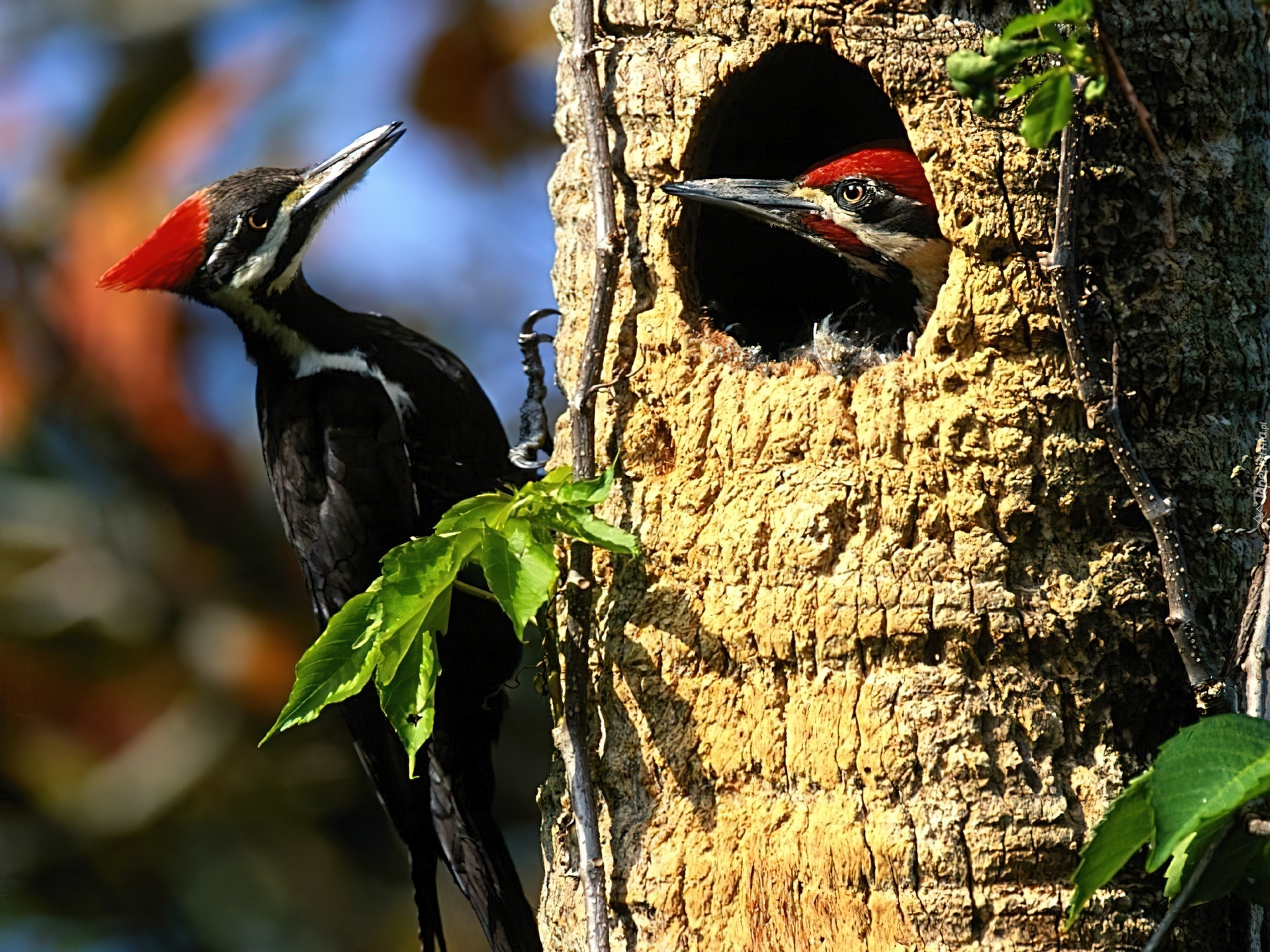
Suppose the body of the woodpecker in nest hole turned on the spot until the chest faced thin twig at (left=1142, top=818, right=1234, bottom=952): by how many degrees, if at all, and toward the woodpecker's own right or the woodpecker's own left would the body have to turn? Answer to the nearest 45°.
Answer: approximately 90° to the woodpecker's own left

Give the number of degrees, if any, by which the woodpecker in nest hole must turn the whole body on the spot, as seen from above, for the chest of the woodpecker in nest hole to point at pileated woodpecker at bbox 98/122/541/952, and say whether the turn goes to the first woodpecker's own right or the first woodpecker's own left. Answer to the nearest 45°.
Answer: approximately 45° to the first woodpecker's own right

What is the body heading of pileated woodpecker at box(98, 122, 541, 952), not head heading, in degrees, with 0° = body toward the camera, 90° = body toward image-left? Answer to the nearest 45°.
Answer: approximately 270°

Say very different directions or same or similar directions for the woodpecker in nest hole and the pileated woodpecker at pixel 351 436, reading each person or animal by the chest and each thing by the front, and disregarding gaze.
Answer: very different directions

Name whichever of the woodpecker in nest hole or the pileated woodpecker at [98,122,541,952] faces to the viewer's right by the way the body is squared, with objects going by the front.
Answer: the pileated woodpecker
